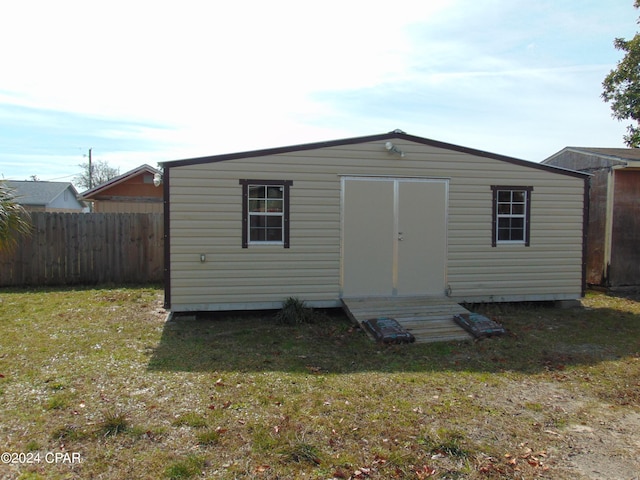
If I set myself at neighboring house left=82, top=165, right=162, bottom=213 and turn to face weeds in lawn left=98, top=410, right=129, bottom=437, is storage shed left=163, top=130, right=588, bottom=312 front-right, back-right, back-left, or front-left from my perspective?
front-left

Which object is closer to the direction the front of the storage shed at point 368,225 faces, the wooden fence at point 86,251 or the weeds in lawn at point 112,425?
the weeds in lawn

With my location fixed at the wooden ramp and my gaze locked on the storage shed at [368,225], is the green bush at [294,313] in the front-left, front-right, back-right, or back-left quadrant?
front-left

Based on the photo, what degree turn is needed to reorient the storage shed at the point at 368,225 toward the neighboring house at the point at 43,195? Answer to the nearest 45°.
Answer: approximately 135° to its right

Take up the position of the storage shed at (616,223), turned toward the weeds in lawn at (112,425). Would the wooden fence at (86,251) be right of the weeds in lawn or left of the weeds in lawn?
right

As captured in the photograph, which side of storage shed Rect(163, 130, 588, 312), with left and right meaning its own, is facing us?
front

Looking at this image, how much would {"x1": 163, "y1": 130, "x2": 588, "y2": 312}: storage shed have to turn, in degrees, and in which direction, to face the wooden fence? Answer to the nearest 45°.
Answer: approximately 90° to its right

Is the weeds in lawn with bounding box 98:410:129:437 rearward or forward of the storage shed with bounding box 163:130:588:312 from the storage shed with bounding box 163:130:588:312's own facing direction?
forward

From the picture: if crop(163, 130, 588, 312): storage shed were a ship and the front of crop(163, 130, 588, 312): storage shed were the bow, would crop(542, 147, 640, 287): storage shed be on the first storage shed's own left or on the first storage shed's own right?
on the first storage shed's own left

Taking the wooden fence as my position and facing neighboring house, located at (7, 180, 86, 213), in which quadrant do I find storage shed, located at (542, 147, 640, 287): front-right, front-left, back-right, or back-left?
back-right

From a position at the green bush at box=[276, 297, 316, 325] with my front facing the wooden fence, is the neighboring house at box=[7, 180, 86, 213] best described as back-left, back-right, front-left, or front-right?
front-right

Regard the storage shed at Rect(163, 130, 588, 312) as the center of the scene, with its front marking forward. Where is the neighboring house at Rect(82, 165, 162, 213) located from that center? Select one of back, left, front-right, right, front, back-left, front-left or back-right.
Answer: back-right

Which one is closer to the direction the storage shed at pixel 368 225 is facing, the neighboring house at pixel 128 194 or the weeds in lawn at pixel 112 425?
the weeds in lawn
